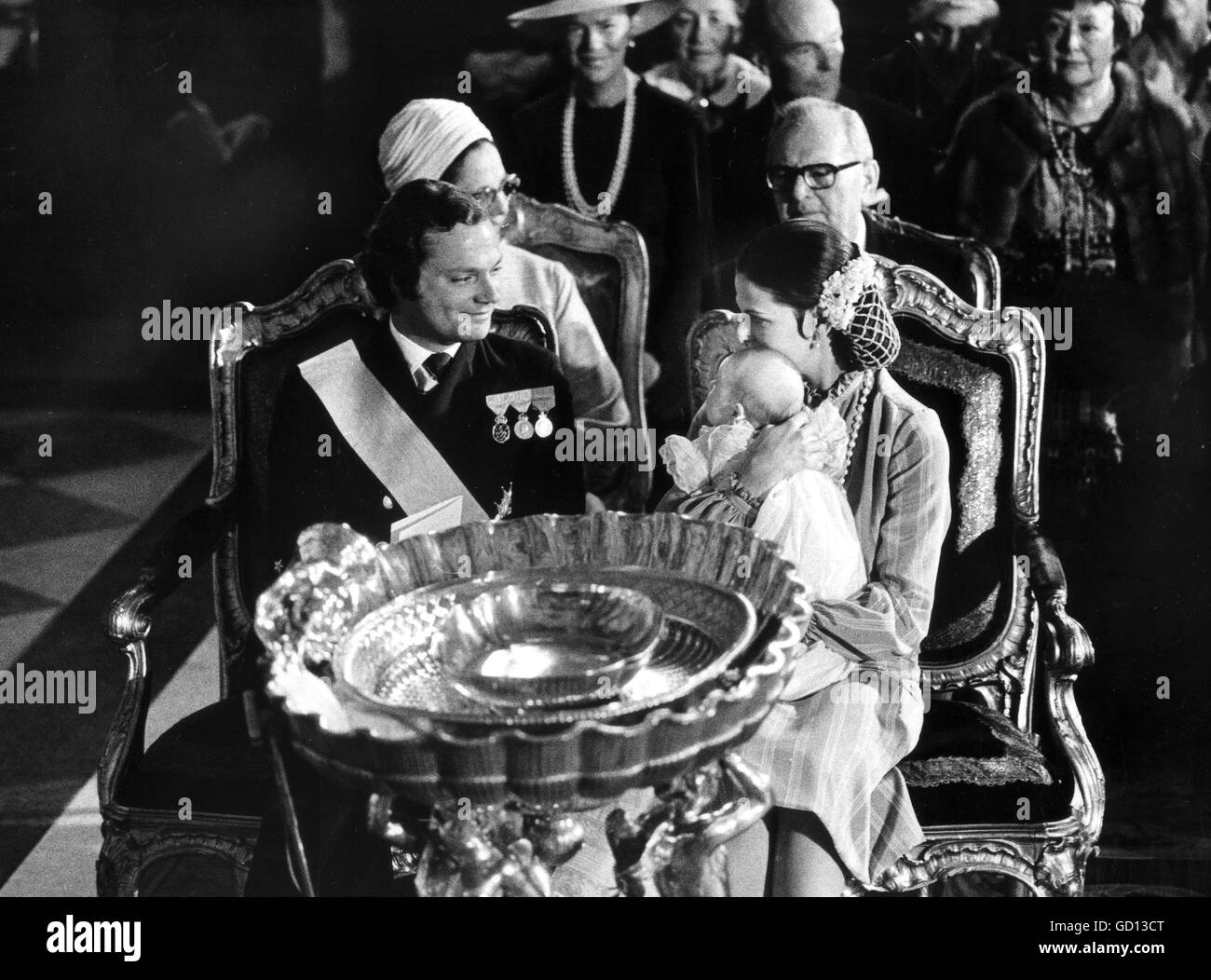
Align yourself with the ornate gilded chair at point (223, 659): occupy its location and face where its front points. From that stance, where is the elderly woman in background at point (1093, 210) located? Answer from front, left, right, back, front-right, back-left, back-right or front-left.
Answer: left

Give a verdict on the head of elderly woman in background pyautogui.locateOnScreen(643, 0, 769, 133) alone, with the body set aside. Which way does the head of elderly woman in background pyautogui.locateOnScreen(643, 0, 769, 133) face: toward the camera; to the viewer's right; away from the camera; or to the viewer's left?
toward the camera

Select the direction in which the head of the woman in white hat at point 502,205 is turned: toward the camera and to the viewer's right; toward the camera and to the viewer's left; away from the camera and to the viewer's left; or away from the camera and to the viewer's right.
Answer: toward the camera and to the viewer's right

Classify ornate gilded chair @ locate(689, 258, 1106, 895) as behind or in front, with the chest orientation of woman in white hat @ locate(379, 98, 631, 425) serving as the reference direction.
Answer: in front

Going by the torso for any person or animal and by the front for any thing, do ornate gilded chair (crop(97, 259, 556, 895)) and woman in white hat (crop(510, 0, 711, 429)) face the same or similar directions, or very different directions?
same or similar directions

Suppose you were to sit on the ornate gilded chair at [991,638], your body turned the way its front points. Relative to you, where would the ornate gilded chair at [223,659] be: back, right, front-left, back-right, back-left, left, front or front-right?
right

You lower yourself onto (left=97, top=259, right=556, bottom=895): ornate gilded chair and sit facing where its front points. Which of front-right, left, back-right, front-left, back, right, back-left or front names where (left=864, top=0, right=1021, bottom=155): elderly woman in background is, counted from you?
left

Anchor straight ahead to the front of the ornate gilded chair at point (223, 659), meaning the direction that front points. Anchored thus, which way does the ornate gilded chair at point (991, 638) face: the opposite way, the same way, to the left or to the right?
the same way

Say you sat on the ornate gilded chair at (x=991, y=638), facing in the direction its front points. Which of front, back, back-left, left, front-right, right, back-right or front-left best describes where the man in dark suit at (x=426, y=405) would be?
right

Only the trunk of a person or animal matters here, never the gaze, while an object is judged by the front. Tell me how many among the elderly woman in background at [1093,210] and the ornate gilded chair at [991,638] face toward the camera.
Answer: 2

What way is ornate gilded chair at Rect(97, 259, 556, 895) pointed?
toward the camera

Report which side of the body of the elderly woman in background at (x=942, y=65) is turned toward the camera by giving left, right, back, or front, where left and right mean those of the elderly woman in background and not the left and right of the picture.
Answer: front

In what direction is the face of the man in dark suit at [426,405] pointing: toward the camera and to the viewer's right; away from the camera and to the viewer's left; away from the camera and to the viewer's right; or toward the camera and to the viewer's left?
toward the camera and to the viewer's right

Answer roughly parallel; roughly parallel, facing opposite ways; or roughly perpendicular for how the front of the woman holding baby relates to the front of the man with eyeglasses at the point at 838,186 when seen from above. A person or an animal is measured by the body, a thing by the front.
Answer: roughly parallel

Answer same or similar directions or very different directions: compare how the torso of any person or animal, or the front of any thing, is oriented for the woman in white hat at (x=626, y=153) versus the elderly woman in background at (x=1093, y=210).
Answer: same or similar directions
